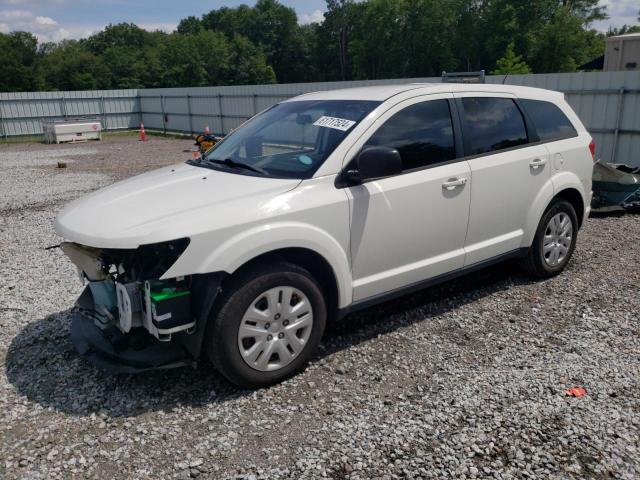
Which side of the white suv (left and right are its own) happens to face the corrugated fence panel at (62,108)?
right

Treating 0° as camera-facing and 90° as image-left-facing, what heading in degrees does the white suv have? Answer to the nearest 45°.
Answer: approximately 45°

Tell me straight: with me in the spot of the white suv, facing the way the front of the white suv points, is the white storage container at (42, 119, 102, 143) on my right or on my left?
on my right

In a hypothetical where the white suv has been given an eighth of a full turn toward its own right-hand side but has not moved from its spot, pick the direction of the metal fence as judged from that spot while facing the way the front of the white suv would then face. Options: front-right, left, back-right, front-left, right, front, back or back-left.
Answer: right
